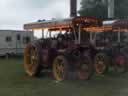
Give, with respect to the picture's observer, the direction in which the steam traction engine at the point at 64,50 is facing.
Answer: facing the viewer and to the right of the viewer

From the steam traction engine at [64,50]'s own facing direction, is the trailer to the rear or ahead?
to the rear
